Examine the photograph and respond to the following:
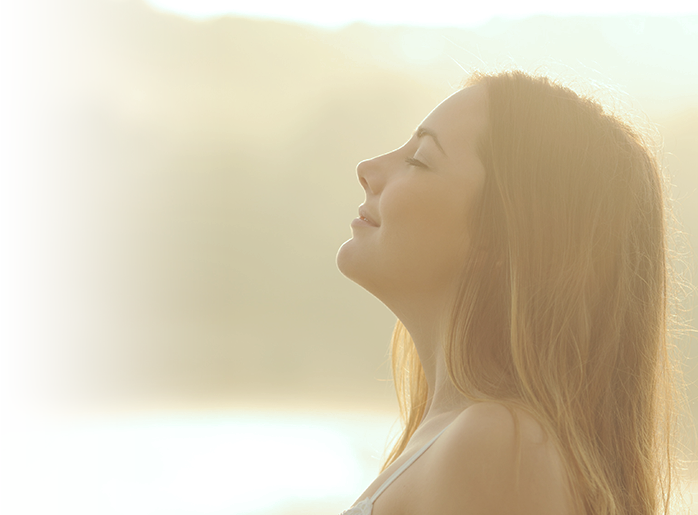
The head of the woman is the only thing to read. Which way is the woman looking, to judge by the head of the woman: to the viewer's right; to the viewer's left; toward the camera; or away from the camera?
to the viewer's left

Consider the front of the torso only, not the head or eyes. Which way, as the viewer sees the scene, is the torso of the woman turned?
to the viewer's left
